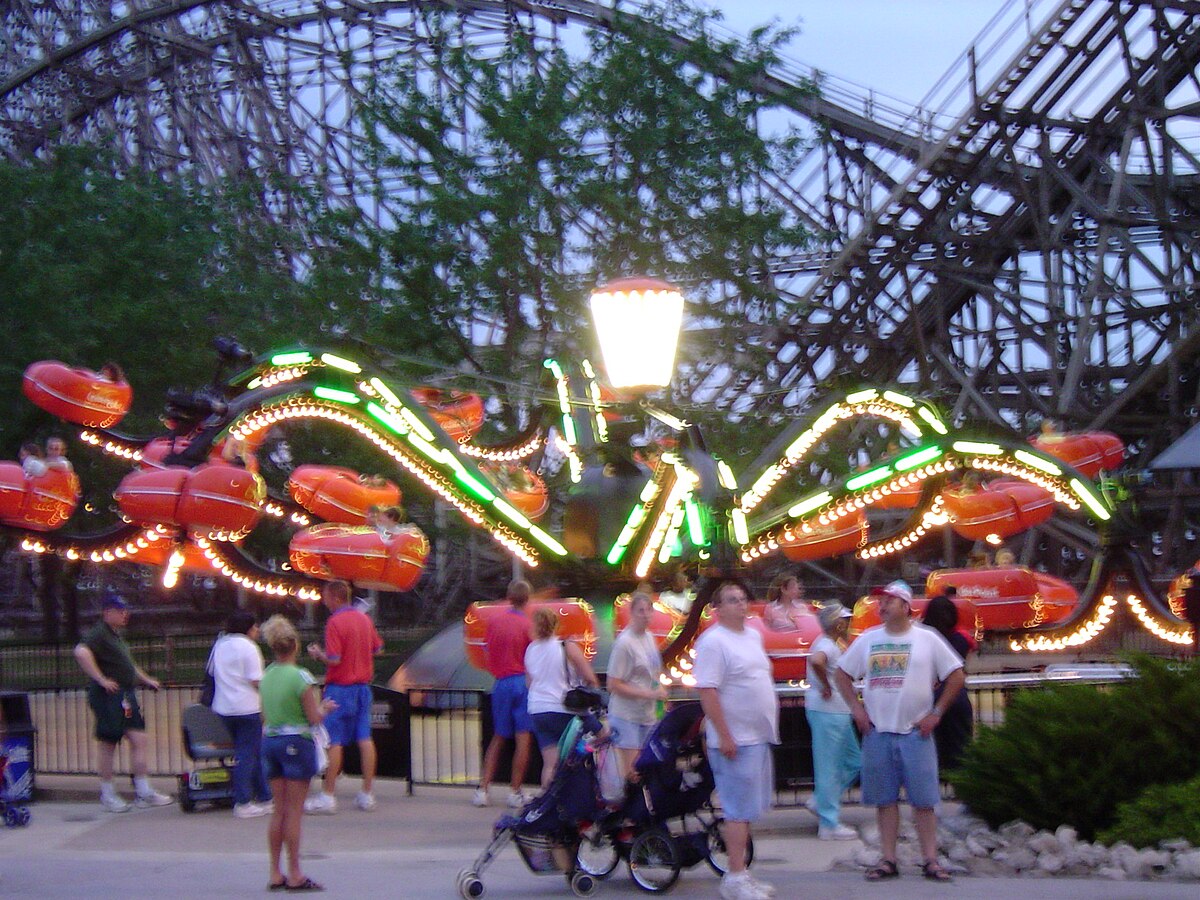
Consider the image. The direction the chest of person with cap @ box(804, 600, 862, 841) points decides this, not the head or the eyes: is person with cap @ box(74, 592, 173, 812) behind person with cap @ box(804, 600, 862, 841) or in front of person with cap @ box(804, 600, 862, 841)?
behind

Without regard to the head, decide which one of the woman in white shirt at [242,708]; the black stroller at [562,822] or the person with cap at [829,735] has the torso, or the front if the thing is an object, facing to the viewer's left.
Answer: the black stroller

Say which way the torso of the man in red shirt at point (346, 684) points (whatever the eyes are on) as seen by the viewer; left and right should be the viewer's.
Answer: facing away from the viewer and to the left of the viewer

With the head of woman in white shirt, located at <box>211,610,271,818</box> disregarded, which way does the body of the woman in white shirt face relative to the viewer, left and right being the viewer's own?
facing away from the viewer and to the right of the viewer

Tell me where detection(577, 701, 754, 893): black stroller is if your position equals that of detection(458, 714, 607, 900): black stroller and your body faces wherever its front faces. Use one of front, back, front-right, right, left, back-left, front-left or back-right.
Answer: back

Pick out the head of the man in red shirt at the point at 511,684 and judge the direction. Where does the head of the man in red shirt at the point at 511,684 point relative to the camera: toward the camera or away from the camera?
away from the camera

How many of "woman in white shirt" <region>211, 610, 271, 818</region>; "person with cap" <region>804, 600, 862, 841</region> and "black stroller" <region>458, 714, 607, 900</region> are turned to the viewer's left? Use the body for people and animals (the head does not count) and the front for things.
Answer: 1

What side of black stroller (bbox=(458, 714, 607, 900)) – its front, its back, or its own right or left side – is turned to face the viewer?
left

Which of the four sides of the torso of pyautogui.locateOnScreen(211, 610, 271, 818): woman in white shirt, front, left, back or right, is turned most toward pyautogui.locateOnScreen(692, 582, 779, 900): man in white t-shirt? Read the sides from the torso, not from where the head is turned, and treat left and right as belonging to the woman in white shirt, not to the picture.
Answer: right

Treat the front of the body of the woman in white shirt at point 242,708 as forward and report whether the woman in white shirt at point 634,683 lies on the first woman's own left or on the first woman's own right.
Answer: on the first woman's own right
